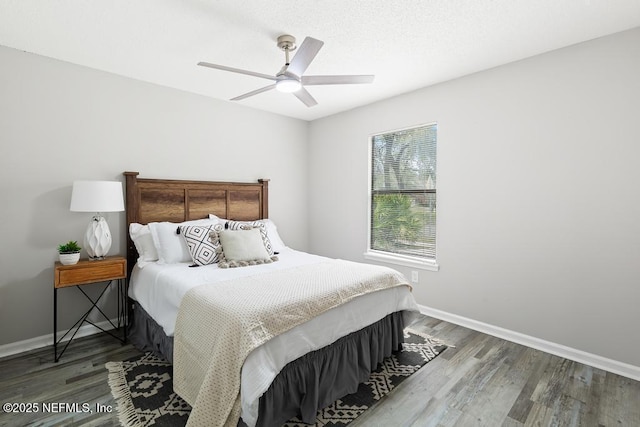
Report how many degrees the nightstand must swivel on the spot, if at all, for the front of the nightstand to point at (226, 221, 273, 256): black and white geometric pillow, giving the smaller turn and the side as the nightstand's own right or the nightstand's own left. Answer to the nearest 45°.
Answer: approximately 45° to the nightstand's own left

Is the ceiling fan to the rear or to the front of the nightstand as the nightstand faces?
to the front

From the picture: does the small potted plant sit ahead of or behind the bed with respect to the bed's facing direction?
behind

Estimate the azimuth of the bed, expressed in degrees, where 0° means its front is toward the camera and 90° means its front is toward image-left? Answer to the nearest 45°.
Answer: approximately 315°

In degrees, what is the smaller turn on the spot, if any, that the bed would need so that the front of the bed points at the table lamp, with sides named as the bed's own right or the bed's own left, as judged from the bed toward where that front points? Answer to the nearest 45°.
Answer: approximately 180°
